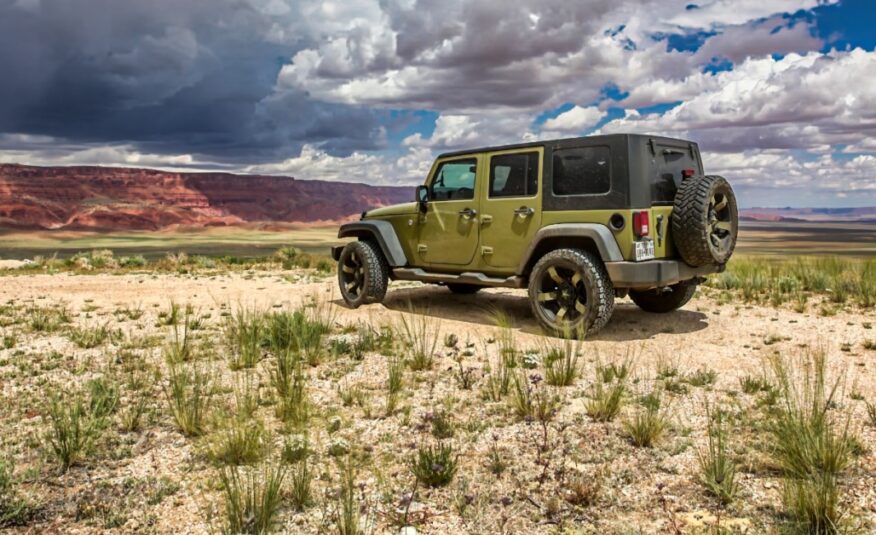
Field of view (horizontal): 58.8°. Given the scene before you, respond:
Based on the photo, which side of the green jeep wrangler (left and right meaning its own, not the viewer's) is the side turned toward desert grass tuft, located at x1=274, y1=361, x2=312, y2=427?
left

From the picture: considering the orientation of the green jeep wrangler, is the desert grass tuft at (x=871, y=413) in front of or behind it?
behind

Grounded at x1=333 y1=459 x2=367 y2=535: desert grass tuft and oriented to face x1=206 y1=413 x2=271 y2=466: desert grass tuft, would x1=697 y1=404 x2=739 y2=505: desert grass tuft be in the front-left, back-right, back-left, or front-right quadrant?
back-right

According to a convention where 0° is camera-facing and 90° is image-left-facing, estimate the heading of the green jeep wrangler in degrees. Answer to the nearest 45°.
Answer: approximately 135°

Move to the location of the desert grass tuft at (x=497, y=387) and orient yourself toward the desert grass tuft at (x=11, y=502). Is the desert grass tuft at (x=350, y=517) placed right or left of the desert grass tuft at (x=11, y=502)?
left

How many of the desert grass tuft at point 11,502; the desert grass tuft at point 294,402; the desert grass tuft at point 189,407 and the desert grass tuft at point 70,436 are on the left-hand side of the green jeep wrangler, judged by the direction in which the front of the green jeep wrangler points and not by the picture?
4

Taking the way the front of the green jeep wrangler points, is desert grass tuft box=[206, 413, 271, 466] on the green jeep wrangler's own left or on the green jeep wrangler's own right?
on the green jeep wrangler's own left

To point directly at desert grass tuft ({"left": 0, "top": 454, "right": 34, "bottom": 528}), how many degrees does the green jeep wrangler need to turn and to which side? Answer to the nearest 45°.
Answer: approximately 90° to its left

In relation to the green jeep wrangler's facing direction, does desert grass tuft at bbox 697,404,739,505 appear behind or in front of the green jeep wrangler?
behind

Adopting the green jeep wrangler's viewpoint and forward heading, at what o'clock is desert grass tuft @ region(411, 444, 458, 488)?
The desert grass tuft is roughly at 8 o'clock from the green jeep wrangler.

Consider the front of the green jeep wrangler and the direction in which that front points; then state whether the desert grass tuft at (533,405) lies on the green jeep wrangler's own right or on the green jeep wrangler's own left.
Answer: on the green jeep wrangler's own left

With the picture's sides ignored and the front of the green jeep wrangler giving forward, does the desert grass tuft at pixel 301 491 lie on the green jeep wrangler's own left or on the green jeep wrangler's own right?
on the green jeep wrangler's own left

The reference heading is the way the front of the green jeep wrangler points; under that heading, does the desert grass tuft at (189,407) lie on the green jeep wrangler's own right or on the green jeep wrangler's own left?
on the green jeep wrangler's own left
